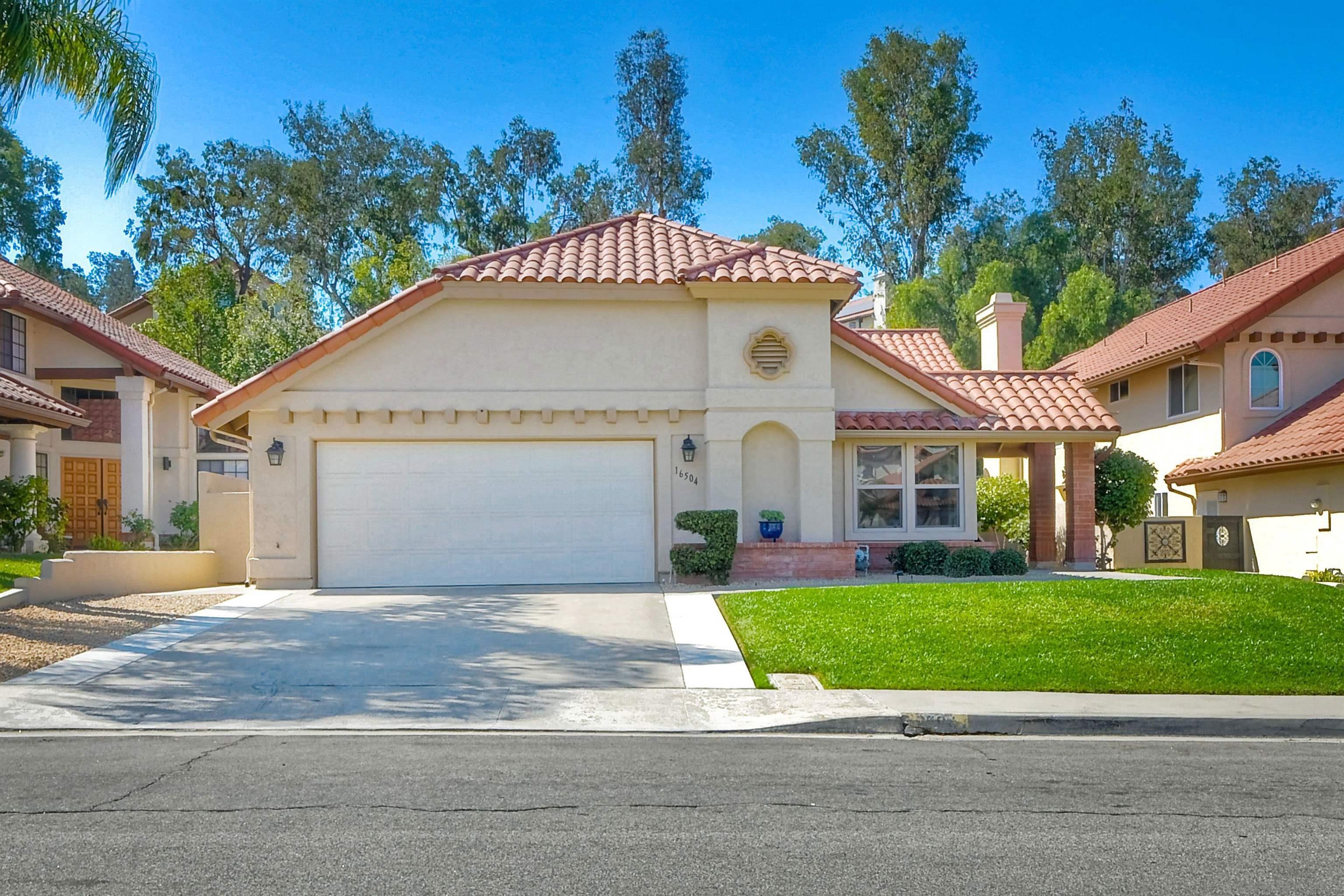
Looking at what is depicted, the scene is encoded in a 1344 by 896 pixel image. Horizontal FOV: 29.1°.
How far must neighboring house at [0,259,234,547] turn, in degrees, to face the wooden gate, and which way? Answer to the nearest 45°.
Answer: approximately 45° to its left

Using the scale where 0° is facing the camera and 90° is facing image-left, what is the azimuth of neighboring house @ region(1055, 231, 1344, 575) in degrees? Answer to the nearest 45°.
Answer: approximately 0°

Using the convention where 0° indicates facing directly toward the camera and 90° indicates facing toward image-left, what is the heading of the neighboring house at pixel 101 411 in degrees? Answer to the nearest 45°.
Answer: approximately 0°

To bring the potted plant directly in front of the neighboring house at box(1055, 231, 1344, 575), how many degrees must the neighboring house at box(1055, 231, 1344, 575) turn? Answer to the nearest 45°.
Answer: approximately 45° to its right

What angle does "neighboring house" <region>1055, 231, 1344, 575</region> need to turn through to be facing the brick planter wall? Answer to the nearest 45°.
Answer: approximately 45° to its right

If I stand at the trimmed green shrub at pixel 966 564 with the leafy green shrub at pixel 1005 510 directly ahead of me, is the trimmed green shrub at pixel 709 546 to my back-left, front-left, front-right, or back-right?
back-left

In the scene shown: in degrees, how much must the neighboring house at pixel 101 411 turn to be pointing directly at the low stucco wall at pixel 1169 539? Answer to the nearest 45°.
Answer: approximately 45° to its left

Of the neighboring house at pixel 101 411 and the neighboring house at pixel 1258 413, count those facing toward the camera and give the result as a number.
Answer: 2
